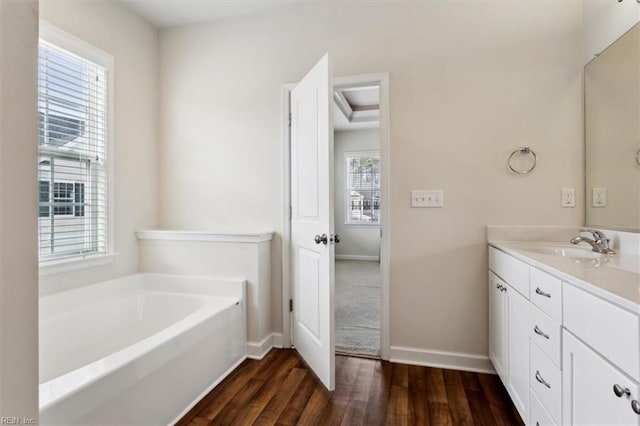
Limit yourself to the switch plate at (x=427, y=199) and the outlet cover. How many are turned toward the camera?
2

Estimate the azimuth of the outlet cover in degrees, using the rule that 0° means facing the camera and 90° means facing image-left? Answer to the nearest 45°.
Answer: approximately 0°

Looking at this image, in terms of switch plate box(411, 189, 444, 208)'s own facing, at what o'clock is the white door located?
The white door is roughly at 2 o'clock from the switch plate.

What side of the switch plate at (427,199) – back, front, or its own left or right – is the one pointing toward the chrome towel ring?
left

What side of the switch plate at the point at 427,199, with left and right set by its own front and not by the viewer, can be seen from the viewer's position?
front

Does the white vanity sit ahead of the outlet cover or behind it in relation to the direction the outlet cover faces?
ahead

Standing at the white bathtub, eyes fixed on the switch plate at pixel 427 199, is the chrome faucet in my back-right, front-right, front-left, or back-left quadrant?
front-right

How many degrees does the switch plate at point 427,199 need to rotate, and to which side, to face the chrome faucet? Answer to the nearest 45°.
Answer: approximately 90° to its left

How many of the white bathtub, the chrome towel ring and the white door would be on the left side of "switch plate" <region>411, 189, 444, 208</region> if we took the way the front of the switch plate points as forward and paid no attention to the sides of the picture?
1

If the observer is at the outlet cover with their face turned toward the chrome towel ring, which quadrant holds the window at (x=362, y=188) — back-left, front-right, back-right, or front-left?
front-right

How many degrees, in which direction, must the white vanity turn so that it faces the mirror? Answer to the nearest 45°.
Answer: approximately 135° to its right

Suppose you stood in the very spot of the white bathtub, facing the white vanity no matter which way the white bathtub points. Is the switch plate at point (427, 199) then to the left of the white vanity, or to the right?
left

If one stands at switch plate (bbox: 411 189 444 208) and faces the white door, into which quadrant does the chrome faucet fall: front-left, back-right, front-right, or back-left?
back-left

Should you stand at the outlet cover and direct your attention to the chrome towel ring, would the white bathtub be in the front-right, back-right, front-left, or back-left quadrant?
front-left
